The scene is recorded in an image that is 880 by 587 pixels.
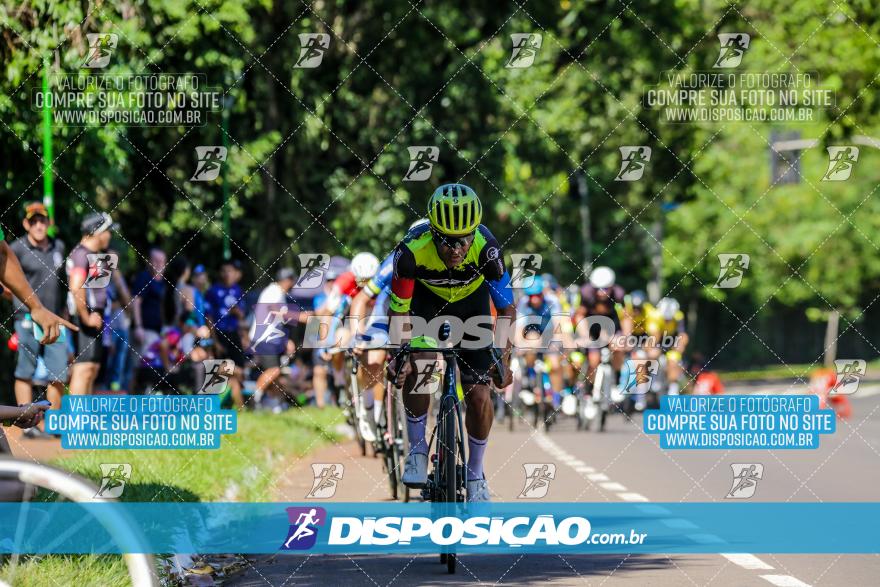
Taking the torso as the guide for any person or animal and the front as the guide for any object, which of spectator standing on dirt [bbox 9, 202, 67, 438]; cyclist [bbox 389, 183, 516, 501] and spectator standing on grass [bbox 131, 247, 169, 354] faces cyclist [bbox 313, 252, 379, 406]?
spectator standing on grass [bbox 131, 247, 169, 354]

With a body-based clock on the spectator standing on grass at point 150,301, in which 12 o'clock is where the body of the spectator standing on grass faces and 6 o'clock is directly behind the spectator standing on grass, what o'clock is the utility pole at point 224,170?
The utility pole is roughly at 8 o'clock from the spectator standing on grass.

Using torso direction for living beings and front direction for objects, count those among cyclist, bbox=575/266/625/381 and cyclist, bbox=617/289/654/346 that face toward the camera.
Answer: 2

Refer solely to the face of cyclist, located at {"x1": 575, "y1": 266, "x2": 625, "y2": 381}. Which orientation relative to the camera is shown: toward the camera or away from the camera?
toward the camera

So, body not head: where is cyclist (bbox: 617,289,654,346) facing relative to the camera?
toward the camera

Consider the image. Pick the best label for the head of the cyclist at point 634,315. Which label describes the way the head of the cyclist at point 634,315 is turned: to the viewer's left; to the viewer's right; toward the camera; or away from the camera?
toward the camera

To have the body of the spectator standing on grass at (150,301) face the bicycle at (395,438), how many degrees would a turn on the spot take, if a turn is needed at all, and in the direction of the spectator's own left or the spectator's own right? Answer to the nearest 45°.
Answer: approximately 45° to the spectator's own right

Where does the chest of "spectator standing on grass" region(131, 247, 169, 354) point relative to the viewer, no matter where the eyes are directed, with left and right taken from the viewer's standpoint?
facing the viewer and to the right of the viewer

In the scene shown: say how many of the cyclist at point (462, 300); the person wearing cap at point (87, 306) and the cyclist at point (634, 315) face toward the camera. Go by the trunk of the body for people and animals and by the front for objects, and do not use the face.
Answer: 2

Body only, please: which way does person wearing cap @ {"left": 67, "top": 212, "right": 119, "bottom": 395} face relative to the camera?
to the viewer's right

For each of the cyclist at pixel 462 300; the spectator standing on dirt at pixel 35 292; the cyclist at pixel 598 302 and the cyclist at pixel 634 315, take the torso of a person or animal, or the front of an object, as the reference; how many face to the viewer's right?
0

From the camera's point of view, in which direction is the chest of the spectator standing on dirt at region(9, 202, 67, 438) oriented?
toward the camera

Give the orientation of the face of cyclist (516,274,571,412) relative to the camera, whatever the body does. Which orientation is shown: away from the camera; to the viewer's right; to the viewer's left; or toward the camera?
toward the camera

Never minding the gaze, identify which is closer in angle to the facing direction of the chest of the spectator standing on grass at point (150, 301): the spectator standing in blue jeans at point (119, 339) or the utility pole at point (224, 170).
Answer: the spectator standing in blue jeans
